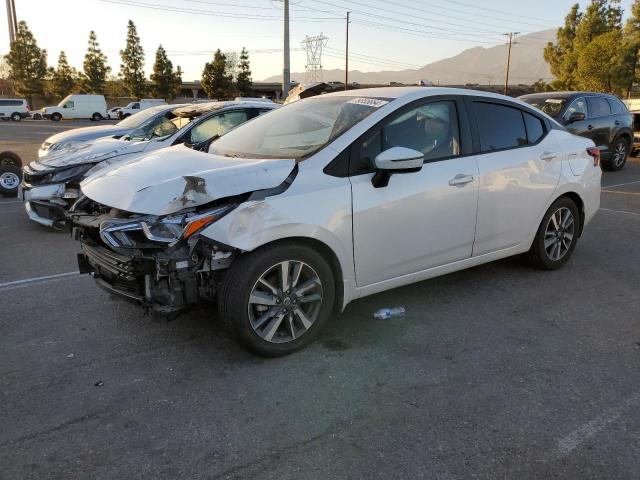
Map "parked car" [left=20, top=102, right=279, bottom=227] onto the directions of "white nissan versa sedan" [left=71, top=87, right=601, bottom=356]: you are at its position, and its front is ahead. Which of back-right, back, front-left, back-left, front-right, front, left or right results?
right

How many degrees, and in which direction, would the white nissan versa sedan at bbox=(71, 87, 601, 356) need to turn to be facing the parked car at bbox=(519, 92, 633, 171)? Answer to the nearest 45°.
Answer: approximately 180°

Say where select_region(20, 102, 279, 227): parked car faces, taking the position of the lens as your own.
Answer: facing the viewer and to the left of the viewer

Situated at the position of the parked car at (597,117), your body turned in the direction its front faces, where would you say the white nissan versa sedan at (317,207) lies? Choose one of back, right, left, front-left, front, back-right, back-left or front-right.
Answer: front-left

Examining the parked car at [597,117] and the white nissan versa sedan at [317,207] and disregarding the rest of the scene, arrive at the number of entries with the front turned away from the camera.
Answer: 0

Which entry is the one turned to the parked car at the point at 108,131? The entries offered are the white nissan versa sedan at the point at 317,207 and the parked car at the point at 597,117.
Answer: the parked car at the point at 597,117

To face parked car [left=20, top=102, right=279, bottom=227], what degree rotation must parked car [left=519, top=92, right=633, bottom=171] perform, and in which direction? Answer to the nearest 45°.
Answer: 0° — it already faces it

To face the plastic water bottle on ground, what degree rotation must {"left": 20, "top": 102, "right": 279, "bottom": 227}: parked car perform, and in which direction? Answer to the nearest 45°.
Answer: approximately 90° to its left

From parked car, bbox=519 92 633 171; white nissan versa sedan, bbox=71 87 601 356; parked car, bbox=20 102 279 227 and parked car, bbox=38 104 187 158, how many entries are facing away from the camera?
0

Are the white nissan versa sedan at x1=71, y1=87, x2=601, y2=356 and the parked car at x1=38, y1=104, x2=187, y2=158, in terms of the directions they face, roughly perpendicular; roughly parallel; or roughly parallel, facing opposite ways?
roughly parallel

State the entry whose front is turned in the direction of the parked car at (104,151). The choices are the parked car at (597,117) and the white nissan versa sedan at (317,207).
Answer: the parked car at (597,117)

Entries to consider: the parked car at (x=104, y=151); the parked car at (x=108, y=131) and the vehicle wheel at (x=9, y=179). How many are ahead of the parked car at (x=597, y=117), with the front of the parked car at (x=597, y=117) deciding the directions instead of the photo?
3
